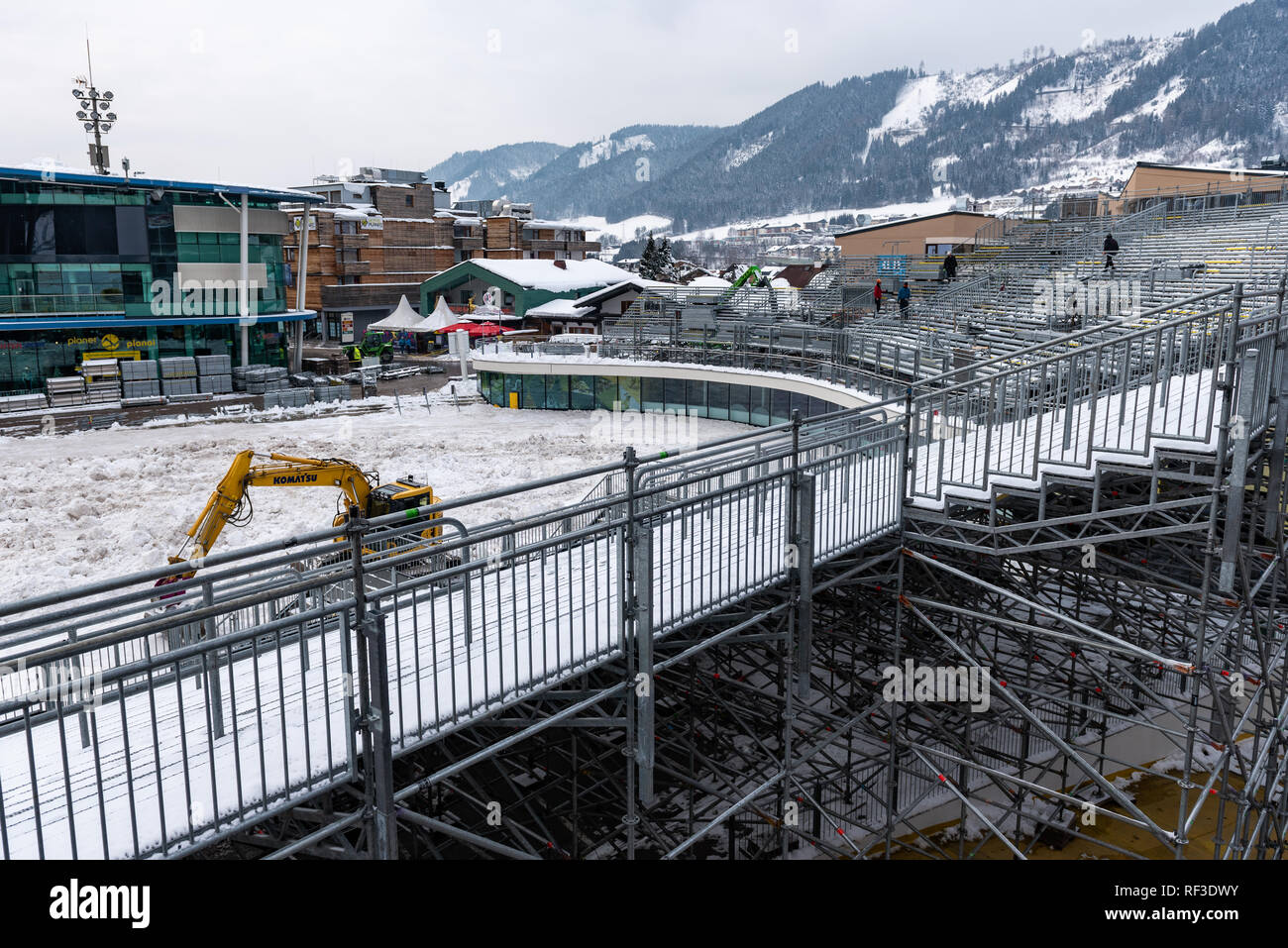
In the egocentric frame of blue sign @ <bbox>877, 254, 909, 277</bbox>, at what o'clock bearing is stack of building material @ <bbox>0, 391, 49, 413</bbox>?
The stack of building material is roughly at 2 o'clock from the blue sign.

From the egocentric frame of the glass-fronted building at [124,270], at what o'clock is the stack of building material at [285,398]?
The stack of building material is roughly at 12 o'clock from the glass-fronted building.

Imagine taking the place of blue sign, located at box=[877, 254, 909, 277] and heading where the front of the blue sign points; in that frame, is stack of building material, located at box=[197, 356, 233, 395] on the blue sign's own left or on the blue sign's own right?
on the blue sign's own right

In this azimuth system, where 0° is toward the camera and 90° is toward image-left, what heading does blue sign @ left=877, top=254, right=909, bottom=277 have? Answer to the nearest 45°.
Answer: approximately 0°

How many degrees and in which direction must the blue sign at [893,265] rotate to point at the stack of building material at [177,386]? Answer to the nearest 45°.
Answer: approximately 90° to its right

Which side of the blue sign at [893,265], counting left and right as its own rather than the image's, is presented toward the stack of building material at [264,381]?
right

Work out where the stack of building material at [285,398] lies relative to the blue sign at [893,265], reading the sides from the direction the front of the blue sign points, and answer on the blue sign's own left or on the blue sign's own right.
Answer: on the blue sign's own right
